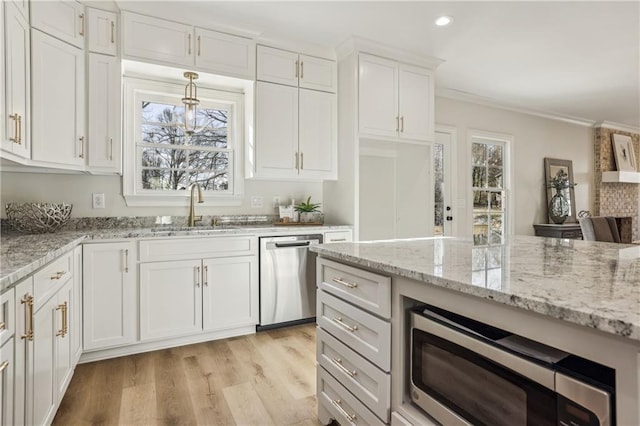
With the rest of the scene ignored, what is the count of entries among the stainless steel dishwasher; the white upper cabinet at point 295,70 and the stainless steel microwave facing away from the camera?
0

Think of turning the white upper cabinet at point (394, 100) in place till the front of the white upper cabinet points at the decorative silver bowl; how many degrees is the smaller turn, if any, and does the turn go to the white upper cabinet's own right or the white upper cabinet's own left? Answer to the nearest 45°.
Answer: approximately 90° to the white upper cabinet's own right

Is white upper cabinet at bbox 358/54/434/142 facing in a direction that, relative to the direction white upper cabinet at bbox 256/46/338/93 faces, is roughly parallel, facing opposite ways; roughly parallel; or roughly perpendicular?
roughly parallel

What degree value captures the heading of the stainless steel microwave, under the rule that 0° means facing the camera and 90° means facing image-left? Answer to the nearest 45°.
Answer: approximately 45°

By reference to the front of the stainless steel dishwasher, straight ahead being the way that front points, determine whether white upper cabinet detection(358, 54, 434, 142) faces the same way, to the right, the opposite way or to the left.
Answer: the same way

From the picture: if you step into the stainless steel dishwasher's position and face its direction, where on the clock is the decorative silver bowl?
The decorative silver bowl is roughly at 4 o'clock from the stainless steel dishwasher.

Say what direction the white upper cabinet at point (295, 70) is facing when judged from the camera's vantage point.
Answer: facing the viewer and to the right of the viewer

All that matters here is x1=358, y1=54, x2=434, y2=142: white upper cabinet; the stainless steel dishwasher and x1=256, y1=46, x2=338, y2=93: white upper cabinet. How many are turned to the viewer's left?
0

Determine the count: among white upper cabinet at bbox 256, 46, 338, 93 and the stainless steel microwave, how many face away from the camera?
0

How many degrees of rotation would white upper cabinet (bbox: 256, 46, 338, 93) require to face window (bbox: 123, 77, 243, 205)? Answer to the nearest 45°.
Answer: approximately 135° to its right

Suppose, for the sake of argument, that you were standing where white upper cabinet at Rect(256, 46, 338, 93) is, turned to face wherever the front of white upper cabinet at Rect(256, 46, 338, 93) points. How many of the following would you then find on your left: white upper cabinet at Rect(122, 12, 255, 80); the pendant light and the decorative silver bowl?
0

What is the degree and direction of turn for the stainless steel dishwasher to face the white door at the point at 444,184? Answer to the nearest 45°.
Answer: approximately 90° to its left

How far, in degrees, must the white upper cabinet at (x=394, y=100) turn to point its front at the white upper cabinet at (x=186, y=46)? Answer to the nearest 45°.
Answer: approximately 90° to its right
